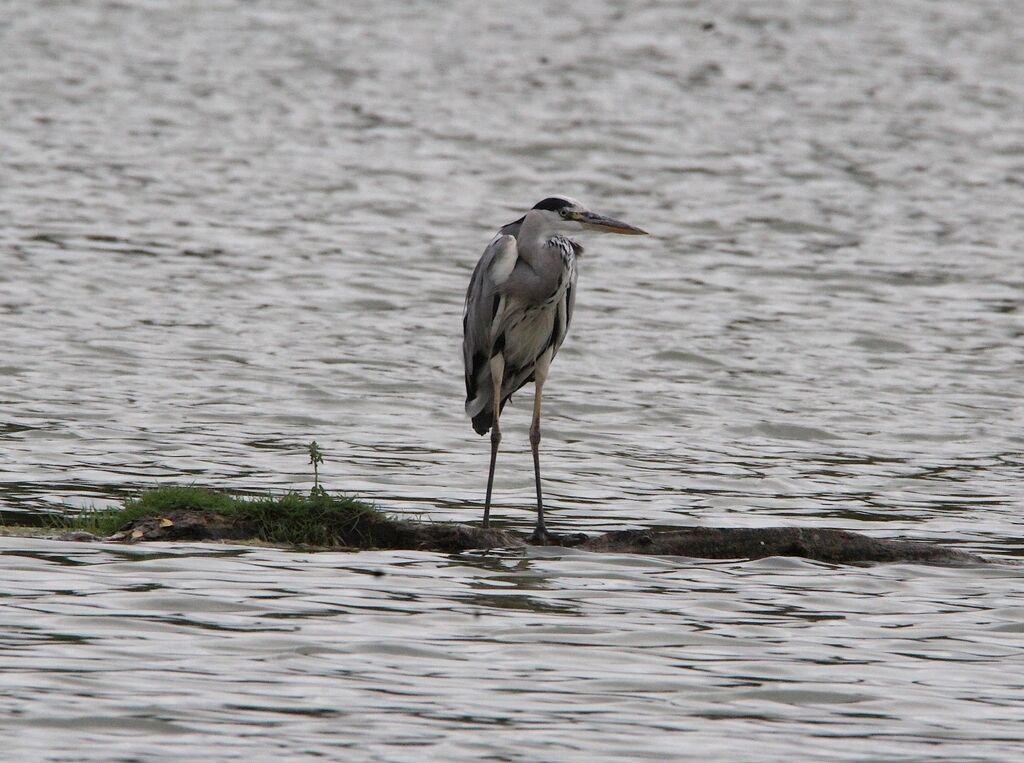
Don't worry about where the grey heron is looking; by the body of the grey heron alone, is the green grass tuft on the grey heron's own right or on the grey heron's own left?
on the grey heron's own right

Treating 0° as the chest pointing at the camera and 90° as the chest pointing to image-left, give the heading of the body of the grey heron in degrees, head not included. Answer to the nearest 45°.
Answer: approximately 315°
